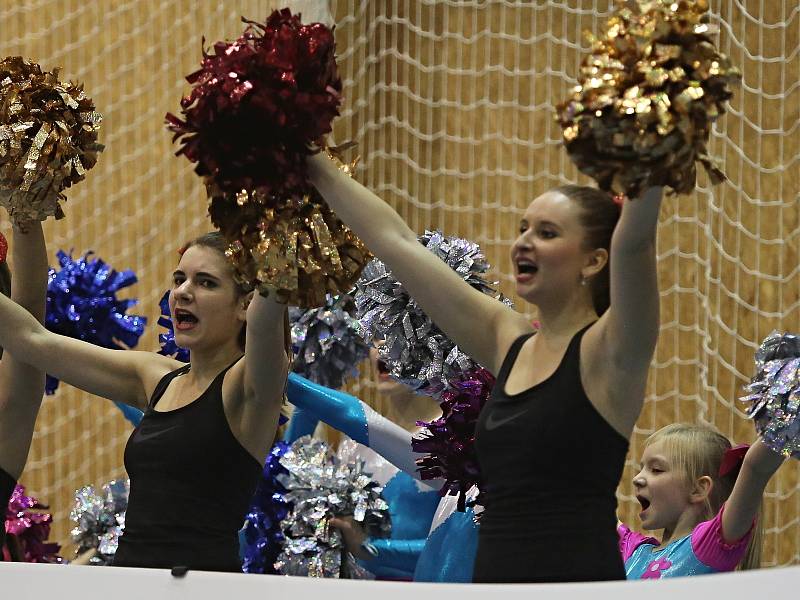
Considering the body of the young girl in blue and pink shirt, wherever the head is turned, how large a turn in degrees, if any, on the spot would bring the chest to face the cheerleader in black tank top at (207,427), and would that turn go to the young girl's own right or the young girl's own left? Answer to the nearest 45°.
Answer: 0° — they already face them

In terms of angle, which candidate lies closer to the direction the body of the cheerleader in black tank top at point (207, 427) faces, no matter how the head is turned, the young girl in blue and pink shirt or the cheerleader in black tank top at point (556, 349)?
the cheerleader in black tank top

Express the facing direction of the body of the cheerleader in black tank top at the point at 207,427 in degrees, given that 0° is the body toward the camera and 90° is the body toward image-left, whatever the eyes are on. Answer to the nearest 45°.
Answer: approximately 45°

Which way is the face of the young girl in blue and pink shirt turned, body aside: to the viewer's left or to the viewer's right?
to the viewer's left

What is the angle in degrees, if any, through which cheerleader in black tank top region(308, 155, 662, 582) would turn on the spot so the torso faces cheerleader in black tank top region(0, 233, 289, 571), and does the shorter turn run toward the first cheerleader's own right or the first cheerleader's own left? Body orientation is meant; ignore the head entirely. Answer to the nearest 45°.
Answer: approximately 90° to the first cheerleader's own right

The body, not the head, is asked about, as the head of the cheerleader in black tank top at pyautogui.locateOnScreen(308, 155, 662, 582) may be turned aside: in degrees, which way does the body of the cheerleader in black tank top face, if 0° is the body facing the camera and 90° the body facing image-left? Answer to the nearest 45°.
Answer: approximately 45°
